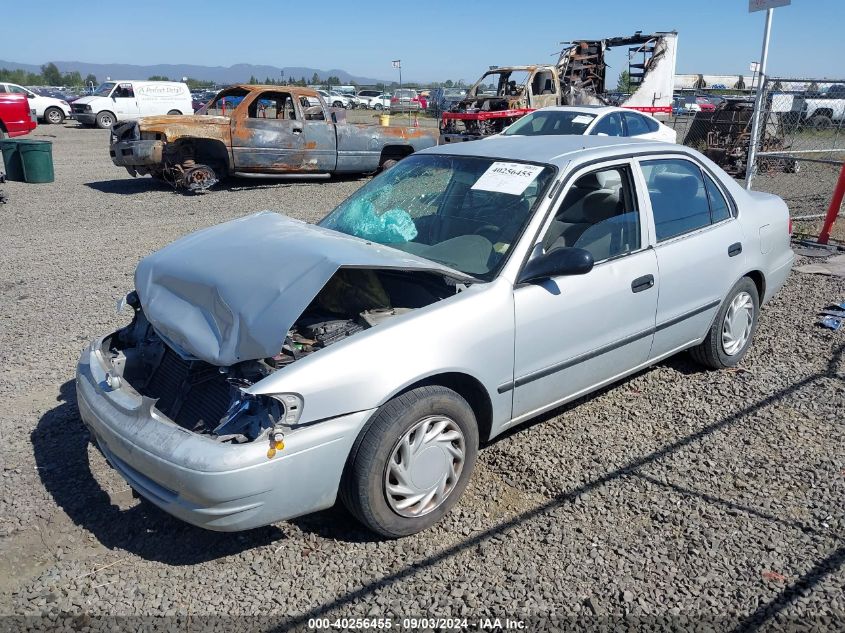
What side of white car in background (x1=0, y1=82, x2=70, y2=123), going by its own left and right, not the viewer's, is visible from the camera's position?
right

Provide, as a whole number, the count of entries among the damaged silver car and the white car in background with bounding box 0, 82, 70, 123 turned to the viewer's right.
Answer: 1

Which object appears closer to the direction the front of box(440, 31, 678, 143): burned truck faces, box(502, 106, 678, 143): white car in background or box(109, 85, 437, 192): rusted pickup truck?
the rusted pickup truck

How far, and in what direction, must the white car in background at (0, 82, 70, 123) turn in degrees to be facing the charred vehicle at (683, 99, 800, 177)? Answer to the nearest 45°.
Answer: approximately 45° to its right

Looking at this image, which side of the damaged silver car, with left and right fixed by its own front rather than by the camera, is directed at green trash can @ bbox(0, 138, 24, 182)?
right

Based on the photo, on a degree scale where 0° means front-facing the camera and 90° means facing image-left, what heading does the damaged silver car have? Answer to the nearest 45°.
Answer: approximately 45°

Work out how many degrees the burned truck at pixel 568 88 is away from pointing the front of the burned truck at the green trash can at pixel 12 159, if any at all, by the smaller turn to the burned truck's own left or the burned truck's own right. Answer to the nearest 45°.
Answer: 0° — it already faces it

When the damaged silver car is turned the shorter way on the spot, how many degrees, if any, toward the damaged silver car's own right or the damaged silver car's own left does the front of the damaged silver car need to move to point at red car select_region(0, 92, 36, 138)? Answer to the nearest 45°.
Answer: approximately 90° to the damaged silver car's own right

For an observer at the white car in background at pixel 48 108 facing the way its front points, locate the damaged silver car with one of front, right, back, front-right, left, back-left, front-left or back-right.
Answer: right

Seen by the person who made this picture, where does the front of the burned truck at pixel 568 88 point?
facing the viewer and to the left of the viewer

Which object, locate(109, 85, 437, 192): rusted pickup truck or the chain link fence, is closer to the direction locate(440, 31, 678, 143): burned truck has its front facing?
the rusted pickup truck

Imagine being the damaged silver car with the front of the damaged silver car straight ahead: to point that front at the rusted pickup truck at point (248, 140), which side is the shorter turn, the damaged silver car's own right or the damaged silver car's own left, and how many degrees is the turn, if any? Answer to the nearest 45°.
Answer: approximately 135° to the damaged silver car's own right

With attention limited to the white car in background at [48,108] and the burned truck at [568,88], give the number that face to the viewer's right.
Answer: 1

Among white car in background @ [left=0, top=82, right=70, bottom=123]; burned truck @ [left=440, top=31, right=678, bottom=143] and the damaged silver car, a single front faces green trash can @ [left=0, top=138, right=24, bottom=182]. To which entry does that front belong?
the burned truck

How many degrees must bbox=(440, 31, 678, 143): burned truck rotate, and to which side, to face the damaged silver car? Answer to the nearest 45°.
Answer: approximately 45° to its left

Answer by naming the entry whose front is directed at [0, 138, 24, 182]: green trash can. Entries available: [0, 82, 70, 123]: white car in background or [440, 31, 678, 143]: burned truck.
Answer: the burned truck
